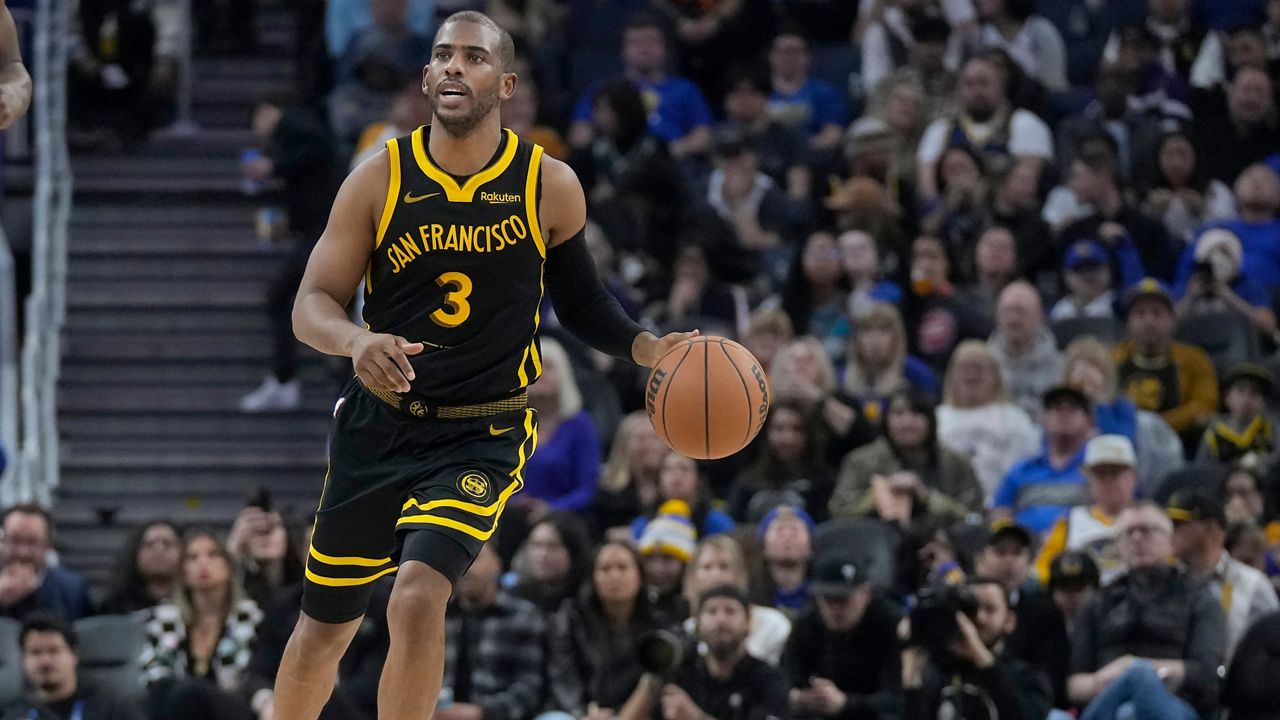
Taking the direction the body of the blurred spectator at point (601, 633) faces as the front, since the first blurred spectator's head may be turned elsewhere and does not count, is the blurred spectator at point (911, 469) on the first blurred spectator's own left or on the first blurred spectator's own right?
on the first blurred spectator's own left

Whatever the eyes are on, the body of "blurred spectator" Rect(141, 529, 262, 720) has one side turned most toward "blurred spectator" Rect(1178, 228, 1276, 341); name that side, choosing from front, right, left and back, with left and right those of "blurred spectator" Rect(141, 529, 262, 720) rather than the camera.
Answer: left

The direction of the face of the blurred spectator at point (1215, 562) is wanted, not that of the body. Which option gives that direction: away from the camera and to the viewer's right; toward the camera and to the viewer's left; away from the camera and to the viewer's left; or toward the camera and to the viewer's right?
toward the camera and to the viewer's left

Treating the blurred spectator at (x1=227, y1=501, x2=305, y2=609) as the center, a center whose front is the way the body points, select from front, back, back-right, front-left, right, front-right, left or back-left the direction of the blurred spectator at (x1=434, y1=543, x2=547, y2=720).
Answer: front-left

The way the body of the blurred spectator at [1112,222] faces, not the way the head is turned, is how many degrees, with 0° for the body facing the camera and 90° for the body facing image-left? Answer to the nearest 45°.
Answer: approximately 45°

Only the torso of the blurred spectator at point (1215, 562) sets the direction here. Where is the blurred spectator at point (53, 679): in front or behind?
in front

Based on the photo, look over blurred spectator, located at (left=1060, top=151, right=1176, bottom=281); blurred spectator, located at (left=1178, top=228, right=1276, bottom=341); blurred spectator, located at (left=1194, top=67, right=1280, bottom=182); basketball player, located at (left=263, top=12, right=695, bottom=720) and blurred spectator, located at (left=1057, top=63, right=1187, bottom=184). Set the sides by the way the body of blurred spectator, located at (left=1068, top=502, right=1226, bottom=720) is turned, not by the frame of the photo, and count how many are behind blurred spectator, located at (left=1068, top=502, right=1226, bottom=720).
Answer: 4

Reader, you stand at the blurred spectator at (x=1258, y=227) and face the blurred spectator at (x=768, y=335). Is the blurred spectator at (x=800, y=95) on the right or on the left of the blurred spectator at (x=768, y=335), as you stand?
right

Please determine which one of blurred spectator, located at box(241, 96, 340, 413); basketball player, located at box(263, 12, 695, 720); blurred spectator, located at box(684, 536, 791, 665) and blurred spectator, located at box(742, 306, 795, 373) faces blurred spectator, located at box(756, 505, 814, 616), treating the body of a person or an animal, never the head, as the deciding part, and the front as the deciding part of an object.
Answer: blurred spectator, located at box(742, 306, 795, 373)

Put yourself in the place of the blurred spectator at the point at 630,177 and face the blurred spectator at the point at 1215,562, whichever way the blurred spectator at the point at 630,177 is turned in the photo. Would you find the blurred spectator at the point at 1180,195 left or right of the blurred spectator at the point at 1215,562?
left
